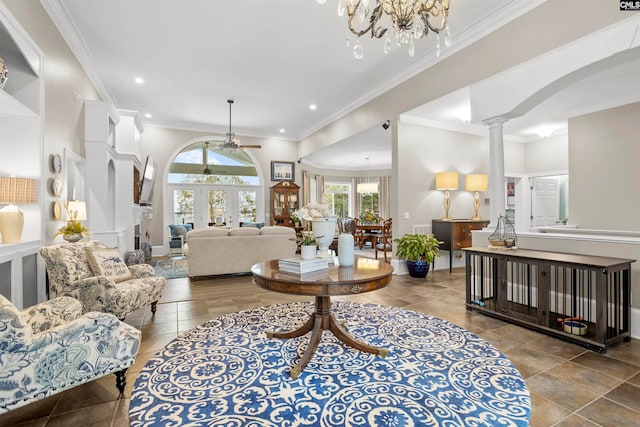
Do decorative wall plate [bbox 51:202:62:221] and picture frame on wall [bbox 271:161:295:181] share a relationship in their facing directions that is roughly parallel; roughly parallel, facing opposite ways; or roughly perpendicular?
roughly perpendicular

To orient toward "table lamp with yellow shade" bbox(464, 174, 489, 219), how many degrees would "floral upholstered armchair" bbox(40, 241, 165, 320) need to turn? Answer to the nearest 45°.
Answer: approximately 45° to its left

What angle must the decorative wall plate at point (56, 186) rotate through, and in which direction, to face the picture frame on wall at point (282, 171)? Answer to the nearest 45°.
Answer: approximately 90° to its left

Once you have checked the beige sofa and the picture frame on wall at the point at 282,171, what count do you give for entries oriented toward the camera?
1

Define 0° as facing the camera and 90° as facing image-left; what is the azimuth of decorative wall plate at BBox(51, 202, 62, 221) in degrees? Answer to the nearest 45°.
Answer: approximately 315°

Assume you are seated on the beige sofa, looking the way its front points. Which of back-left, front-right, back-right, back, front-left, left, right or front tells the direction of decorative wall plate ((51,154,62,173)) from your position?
back-left

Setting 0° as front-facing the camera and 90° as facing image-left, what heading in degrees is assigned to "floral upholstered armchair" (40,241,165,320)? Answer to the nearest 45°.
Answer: approximately 315°

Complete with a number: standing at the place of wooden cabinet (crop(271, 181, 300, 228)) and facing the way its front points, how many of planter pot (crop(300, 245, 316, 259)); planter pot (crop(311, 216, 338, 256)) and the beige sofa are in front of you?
3

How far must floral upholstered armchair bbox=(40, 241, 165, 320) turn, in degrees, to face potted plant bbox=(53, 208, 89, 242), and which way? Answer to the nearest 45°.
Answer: approximately 135° to its left

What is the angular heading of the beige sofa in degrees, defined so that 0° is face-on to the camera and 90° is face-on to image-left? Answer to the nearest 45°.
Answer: approximately 180°

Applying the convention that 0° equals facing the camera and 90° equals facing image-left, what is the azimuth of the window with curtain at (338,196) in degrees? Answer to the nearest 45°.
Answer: approximately 0°

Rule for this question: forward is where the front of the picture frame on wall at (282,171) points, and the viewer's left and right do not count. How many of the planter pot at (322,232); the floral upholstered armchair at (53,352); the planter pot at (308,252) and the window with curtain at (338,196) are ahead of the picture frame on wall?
3

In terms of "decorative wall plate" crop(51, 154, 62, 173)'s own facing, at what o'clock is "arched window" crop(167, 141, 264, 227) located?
The arched window is roughly at 9 o'clock from the decorative wall plate.
